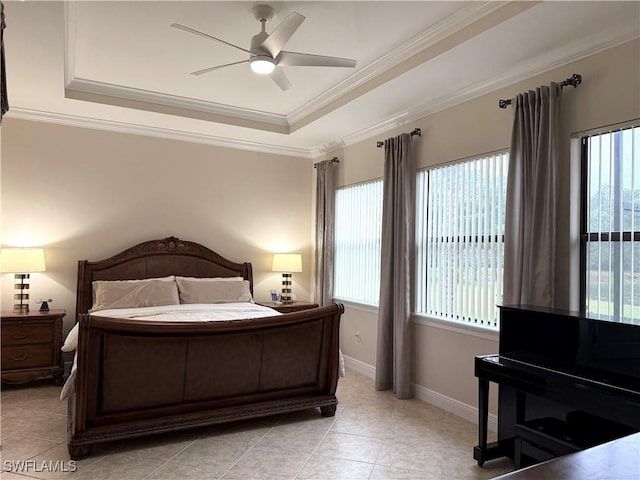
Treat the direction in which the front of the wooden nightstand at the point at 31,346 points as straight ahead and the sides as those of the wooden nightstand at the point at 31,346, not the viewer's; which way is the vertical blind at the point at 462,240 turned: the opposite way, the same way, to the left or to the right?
to the right

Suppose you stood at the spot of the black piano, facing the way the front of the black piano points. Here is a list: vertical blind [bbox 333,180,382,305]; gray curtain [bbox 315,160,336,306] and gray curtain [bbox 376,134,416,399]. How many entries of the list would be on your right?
3

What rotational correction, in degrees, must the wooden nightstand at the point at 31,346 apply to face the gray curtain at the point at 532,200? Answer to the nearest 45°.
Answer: approximately 45° to its left

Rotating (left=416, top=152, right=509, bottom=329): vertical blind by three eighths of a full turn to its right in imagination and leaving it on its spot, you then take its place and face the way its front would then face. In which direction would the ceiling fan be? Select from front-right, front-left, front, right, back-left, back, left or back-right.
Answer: back-left

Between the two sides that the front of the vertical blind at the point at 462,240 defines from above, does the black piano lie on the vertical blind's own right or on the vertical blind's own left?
on the vertical blind's own left

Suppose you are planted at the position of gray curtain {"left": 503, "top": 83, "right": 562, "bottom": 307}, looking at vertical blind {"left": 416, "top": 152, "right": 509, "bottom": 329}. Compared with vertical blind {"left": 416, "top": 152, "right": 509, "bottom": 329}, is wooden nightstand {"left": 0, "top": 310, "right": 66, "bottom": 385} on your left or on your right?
left

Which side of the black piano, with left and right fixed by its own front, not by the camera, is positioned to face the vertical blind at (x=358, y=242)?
right

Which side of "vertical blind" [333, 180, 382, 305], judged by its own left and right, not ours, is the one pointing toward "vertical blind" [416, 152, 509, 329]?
left

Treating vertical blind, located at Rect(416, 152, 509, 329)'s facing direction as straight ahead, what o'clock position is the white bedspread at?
The white bedspread is roughly at 1 o'clock from the vertical blind.

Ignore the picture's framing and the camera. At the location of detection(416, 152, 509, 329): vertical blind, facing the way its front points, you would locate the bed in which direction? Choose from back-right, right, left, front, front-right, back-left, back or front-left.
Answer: front

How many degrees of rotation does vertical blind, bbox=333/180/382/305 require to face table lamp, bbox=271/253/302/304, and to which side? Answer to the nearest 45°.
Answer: approximately 45° to its right

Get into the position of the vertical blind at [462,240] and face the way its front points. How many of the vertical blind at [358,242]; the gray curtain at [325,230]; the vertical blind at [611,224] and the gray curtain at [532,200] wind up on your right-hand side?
2

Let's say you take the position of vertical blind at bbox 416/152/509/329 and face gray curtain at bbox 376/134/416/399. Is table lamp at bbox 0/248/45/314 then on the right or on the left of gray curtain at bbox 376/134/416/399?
left

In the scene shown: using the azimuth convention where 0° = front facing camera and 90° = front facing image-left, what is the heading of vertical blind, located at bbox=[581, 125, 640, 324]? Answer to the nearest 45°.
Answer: approximately 45°

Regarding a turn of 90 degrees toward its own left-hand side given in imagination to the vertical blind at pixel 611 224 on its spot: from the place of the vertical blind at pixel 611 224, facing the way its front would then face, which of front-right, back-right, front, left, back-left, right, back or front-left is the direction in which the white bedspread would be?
back-right

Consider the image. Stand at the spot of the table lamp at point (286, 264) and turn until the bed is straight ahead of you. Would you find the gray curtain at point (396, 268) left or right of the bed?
left

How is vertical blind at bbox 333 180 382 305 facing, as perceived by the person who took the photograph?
facing the viewer and to the left of the viewer

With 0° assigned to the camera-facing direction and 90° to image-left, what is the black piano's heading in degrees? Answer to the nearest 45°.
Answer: approximately 45°
